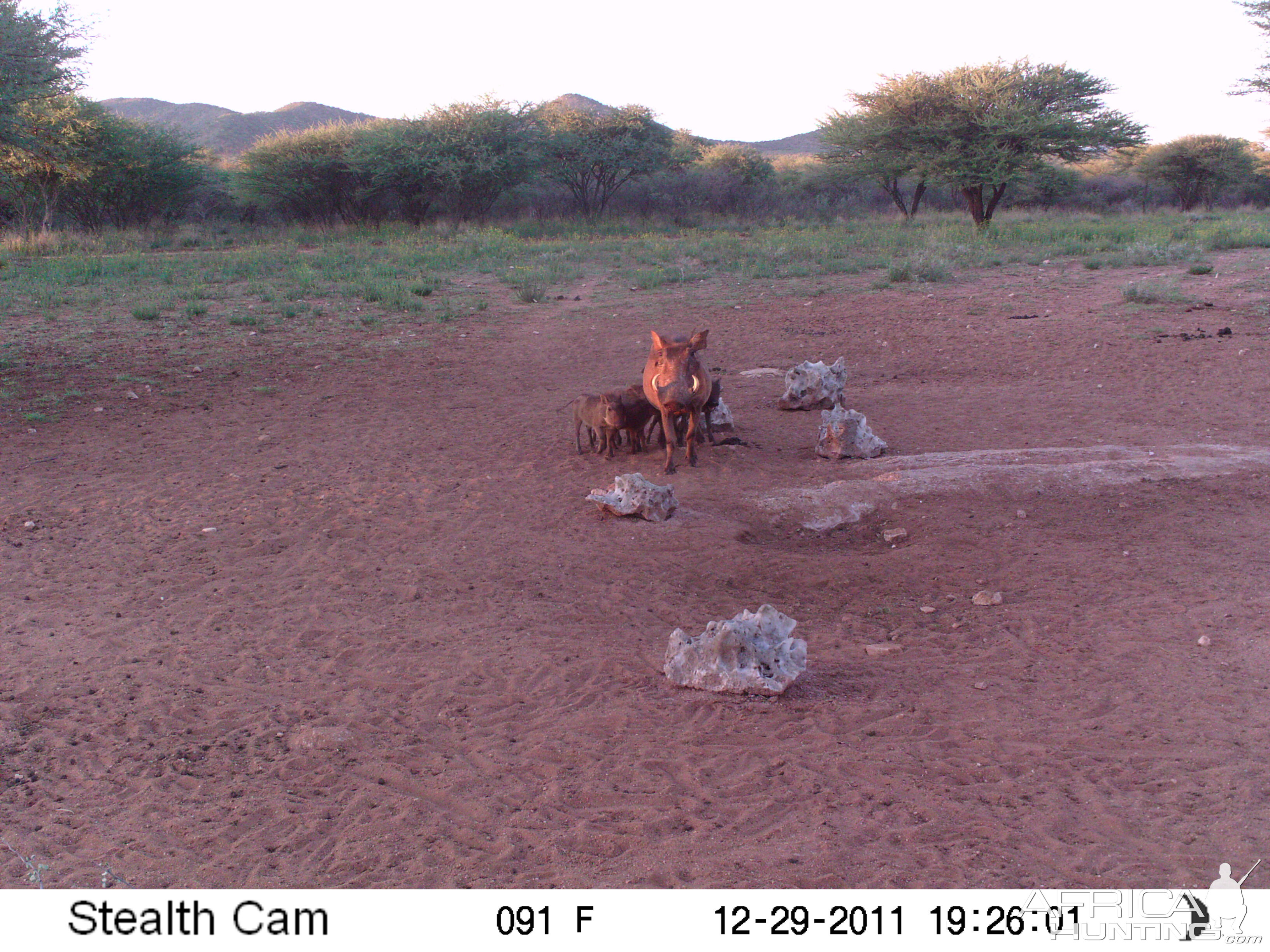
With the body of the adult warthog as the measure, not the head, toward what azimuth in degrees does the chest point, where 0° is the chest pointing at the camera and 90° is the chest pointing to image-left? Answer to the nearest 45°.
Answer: approximately 0°

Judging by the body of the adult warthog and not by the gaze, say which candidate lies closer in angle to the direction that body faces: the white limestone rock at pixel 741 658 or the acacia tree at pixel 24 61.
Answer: the white limestone rock

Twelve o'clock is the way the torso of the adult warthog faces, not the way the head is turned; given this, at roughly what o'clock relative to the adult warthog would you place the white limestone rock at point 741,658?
The white limestone rock is roughly at 12 o'clock from the adult warthog.

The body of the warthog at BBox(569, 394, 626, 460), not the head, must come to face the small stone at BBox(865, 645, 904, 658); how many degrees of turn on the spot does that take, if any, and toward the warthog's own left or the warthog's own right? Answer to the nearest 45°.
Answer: approximately 45° to the warthog's own right

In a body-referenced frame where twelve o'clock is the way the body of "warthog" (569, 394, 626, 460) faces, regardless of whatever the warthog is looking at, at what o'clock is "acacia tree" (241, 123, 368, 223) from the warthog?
The acacia tree is roughly at 7 o'clock from the warthog.
